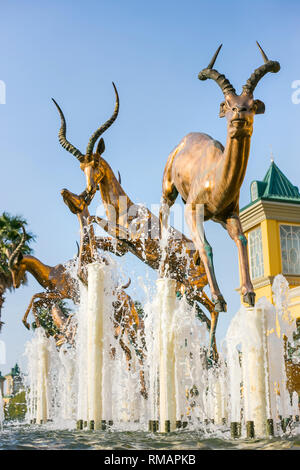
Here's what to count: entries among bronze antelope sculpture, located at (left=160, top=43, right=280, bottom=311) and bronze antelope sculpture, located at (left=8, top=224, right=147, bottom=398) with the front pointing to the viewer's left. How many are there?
1

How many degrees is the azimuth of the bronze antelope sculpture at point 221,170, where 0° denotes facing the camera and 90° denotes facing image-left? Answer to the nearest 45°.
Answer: approximately 315°

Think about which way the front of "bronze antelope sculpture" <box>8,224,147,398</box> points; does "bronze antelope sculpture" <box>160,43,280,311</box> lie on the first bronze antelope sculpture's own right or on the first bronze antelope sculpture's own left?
on the first bronze antelope sculpture's own left

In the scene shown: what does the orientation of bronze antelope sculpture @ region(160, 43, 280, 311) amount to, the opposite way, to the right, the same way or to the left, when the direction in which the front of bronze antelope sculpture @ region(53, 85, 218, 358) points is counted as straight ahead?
to the left

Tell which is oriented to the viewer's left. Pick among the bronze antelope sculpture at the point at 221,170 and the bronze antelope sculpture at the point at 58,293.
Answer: the bronze antelope sculpture at the point at 58,293

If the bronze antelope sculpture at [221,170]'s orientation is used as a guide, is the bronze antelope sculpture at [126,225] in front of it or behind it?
behind

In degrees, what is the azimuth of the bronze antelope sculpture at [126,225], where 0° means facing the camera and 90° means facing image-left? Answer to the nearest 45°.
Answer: approximately 45°

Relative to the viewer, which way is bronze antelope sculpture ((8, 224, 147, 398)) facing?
to the viewer's left

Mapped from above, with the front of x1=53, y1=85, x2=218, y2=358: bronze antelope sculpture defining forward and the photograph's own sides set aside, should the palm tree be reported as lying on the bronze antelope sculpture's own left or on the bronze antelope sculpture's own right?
on the bronze antelope sculpture's own right
